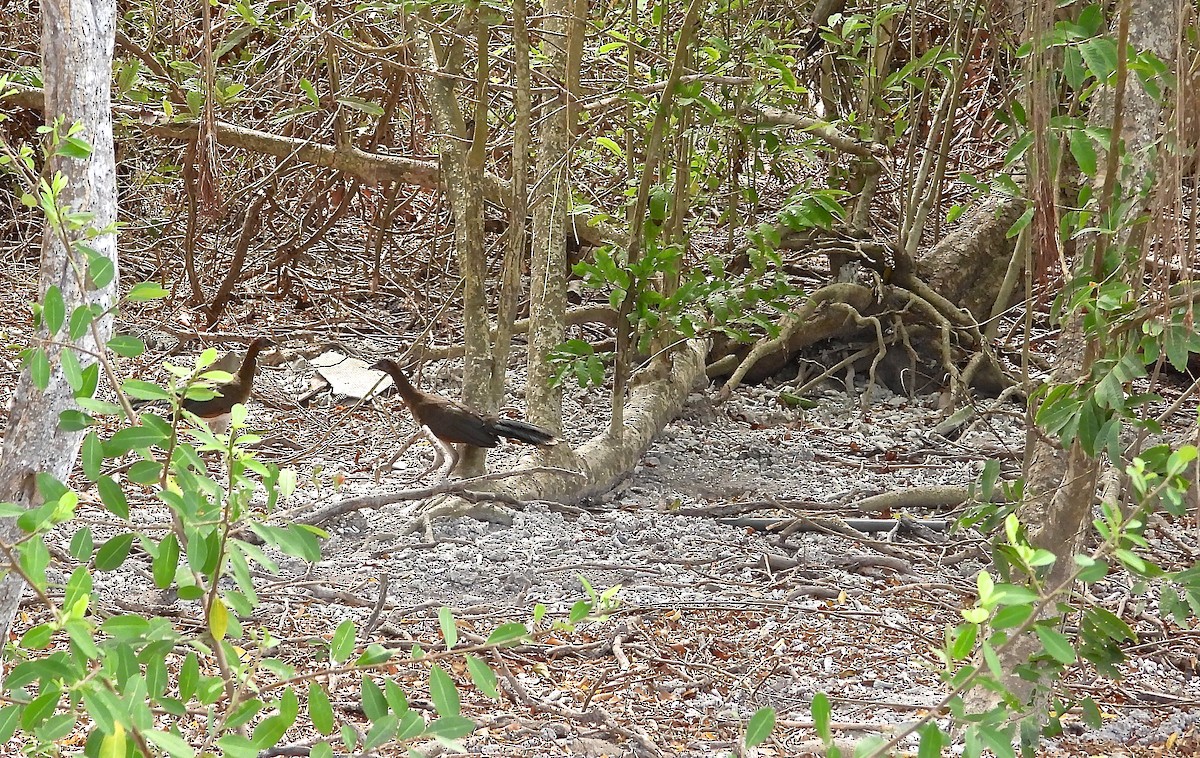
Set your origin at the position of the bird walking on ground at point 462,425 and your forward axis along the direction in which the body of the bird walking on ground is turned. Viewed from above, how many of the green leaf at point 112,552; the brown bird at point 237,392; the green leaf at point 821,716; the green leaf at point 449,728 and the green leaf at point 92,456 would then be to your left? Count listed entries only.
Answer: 4

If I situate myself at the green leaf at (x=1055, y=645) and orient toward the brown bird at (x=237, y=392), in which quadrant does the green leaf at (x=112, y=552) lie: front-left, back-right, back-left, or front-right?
front-left

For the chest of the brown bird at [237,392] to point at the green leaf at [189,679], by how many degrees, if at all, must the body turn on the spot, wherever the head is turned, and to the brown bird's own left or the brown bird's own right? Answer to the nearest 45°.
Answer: approximately 90° to the brown bird's own right

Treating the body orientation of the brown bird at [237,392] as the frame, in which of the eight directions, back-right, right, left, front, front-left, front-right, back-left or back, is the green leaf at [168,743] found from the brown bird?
right

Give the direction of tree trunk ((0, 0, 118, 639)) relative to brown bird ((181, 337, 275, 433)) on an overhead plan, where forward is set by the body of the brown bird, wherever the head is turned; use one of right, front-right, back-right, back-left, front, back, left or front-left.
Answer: right

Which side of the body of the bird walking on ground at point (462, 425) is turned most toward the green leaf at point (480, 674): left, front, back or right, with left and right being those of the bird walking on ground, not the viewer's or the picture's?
left

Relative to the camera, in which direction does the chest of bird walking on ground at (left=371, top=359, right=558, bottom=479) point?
to the viewer's left

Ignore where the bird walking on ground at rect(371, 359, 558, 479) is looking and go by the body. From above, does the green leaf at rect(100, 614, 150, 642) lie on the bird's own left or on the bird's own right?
on the bird's own left

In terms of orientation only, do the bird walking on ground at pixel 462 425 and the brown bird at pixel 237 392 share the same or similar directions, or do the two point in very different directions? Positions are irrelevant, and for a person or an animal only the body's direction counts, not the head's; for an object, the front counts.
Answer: very different directions

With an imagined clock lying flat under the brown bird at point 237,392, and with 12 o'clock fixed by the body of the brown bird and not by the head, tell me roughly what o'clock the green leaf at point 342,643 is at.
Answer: The green leaf is roughly at 3 o'clock from the brown bird.

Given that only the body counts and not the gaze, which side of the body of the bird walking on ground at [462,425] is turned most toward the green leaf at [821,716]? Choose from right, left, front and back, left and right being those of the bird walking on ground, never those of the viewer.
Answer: left

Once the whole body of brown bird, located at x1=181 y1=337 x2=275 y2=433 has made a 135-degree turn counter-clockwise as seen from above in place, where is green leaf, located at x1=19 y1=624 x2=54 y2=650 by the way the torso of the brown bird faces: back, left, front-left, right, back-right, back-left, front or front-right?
back-left

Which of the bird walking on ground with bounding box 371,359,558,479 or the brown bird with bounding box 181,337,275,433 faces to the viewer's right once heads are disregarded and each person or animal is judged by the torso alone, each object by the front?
the brown bird

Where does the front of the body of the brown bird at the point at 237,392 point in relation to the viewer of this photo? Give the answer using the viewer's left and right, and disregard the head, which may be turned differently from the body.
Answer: facing to the right of the viewer

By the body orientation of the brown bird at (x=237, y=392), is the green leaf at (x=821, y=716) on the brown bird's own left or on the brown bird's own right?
on the brown bird's own right

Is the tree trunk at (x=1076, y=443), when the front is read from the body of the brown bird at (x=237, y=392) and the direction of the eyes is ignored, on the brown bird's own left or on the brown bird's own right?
on the brown bird's own right

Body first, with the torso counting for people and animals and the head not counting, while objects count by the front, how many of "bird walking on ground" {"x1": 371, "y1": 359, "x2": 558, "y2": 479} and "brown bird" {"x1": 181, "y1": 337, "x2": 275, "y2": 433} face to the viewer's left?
1
